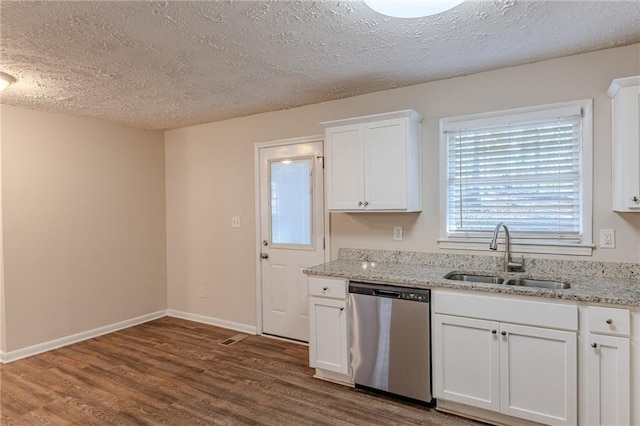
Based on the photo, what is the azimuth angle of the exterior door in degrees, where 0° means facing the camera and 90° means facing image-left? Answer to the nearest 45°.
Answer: approximately 45°

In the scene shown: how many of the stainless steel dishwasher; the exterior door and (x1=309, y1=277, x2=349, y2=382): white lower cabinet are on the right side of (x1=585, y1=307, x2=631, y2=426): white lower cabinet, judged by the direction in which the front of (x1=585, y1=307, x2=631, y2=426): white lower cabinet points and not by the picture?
3

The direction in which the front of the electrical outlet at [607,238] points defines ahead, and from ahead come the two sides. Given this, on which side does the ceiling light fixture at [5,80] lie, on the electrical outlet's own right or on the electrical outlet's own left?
on the electrical outlet's own right

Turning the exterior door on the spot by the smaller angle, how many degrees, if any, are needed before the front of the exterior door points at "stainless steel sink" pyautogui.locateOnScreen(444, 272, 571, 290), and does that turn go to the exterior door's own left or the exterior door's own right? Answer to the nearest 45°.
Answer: approximately 90° to the exterior door's own left

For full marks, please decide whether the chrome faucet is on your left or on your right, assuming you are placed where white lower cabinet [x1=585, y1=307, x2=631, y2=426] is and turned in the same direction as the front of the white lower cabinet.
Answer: on your right

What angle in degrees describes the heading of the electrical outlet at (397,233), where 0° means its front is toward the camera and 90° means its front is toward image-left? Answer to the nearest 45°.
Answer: approximately 0°

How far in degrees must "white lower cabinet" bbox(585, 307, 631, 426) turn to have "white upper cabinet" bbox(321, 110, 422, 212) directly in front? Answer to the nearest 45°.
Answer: approximately 90° to its right

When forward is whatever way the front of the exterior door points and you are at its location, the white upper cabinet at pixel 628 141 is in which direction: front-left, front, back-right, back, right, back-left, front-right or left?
left
